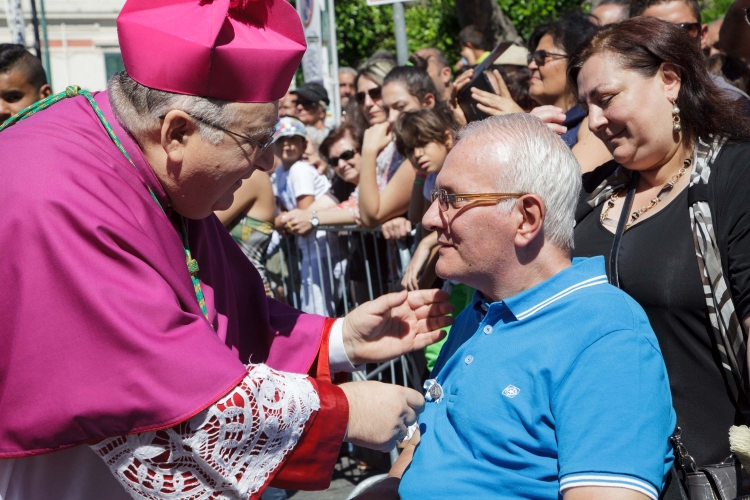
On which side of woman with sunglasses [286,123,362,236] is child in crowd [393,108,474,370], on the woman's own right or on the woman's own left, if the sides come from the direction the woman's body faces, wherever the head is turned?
on the woman's own left

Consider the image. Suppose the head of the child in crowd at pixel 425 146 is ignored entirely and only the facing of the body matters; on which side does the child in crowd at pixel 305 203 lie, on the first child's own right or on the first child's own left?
on the first child's own right

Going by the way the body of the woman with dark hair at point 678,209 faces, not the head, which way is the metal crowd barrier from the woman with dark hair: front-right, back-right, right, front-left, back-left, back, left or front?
right

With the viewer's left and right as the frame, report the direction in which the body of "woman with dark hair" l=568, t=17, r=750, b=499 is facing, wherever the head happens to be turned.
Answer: facing the viewer and to the left of the viewer

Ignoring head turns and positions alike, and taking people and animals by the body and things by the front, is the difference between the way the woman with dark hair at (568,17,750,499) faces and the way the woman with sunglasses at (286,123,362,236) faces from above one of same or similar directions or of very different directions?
same or similar directions

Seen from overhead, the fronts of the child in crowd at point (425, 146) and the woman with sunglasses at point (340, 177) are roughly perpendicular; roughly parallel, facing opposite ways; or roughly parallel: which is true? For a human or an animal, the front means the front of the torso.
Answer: roughly parallel

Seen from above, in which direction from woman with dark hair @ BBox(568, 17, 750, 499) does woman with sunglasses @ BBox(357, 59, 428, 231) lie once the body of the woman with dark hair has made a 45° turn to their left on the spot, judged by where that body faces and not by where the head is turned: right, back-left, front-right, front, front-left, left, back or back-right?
back-right

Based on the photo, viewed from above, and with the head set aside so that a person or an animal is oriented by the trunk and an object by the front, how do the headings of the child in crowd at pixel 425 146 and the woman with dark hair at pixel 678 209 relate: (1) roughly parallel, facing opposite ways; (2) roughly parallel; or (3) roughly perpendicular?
roughly parallel

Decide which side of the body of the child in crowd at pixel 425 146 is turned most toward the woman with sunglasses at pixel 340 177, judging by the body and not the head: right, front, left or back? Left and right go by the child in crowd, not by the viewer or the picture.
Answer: right

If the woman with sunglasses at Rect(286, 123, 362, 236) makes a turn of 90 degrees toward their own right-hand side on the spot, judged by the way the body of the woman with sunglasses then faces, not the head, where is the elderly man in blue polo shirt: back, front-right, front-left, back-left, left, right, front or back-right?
back-left

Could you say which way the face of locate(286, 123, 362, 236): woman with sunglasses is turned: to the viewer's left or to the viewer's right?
to the viewer's left

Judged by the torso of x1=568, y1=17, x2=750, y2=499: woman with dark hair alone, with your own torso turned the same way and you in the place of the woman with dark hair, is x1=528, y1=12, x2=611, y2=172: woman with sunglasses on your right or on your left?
on your right

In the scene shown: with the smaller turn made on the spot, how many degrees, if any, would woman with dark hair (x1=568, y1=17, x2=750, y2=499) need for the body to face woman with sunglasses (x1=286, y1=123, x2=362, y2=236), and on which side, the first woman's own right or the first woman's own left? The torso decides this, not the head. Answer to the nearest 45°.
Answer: approximately 90° to the first woman's own right

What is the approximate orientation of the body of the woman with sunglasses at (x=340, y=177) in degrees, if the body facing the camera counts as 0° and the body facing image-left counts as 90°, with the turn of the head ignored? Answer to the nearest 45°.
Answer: approximately 45°

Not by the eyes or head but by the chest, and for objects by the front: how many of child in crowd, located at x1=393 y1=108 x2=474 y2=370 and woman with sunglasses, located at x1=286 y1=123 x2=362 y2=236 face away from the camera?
0

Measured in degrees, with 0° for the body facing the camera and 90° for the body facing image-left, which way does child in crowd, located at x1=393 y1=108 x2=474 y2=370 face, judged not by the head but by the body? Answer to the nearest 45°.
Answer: approximately 45°
